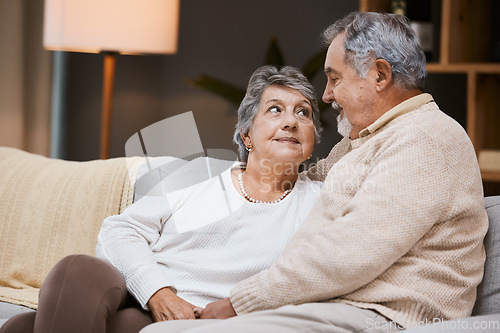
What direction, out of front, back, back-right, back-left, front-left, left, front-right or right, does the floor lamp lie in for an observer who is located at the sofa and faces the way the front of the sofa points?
back

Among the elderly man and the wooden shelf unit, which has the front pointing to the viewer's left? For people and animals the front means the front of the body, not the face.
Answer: the elderly man

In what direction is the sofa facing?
toward the camera

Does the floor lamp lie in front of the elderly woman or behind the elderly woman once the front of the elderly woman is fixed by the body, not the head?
behind

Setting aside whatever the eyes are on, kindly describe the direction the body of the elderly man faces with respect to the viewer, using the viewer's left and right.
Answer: facing to the left of the viewer

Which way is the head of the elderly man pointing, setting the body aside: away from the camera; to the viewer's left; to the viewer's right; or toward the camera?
to the viewer's left

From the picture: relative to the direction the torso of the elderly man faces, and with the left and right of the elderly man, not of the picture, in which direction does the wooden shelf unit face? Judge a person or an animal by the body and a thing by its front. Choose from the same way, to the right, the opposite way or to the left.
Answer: to the left

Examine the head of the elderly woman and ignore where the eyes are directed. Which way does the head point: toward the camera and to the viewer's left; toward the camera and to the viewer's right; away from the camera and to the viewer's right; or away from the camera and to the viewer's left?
toward the camera and to the viewer's right

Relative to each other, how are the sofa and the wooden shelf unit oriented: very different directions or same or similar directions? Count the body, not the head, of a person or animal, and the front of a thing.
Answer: same or similar directions

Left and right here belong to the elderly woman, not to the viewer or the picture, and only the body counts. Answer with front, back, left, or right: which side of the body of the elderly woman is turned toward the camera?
front
